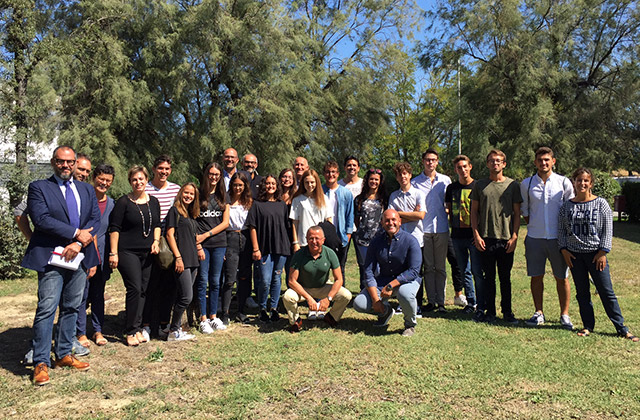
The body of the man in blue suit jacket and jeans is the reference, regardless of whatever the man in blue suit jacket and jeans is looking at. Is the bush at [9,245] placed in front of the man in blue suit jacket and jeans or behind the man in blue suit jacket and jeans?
behind

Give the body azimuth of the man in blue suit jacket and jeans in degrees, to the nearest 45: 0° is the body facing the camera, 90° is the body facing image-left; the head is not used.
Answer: approximately 315°
